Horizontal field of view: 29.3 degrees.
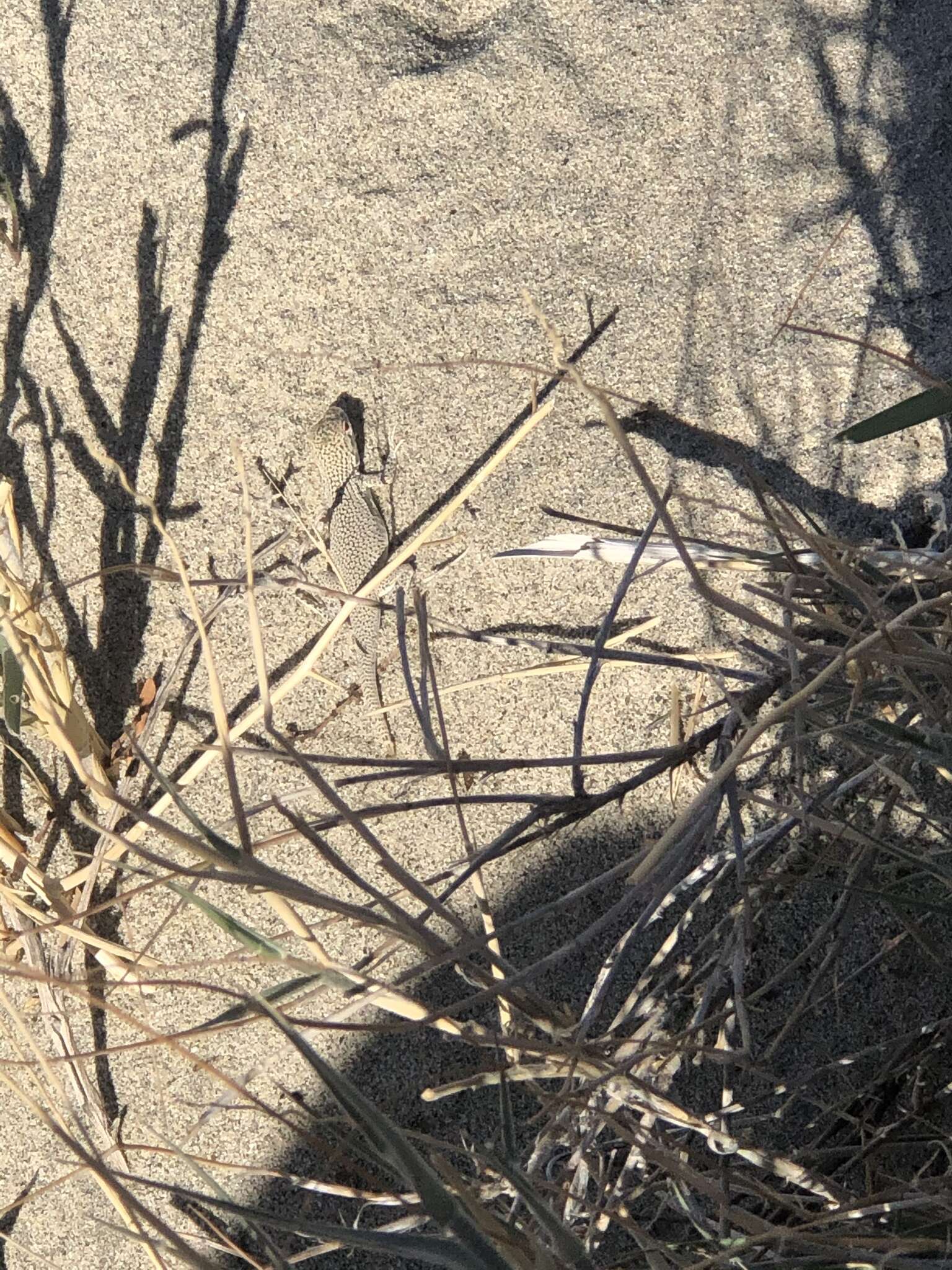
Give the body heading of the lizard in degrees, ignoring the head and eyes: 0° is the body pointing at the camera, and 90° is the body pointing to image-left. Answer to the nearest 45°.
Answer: approximately 180°
